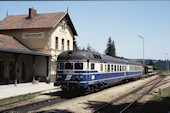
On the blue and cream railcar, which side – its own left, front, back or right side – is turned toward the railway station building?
right

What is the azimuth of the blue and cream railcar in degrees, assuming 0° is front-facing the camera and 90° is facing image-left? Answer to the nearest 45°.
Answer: approximately 45°
